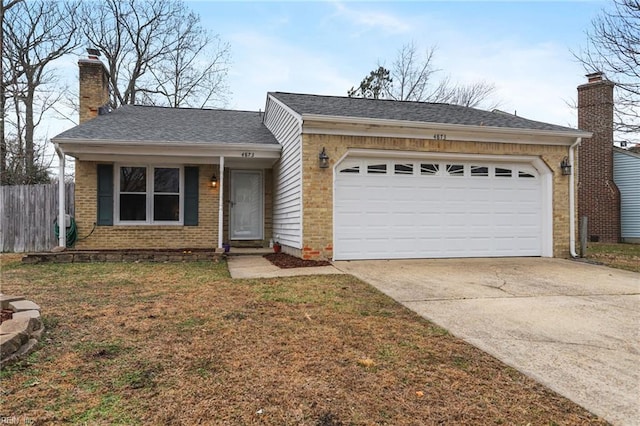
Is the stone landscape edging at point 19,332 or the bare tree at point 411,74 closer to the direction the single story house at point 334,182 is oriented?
the stone landscape edging

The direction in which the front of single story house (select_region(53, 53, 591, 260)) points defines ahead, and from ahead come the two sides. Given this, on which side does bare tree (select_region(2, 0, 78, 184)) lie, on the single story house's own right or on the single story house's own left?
on the single story house's own right

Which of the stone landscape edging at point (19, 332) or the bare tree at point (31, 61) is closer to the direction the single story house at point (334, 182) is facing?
the stone landscape edging

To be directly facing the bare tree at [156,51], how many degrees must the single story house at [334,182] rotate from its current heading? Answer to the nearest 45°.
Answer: approximately 135° to its right

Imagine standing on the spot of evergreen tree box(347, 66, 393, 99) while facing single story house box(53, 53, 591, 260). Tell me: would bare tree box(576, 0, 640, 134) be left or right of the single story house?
left

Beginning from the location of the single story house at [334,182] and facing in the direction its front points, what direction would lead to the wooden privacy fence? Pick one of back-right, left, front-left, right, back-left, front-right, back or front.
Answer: right

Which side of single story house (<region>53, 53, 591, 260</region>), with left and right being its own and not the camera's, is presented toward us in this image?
front

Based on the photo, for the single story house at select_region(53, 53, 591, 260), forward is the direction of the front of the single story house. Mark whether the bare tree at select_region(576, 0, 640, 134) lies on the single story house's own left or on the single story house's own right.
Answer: on the single story house's own left

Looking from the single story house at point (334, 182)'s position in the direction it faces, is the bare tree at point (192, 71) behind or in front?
behind

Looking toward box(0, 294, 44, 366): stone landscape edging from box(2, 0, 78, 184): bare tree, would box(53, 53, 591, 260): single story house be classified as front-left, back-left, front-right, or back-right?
front-left

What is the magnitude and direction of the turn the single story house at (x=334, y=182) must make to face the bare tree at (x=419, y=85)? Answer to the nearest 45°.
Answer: approximately 180°
